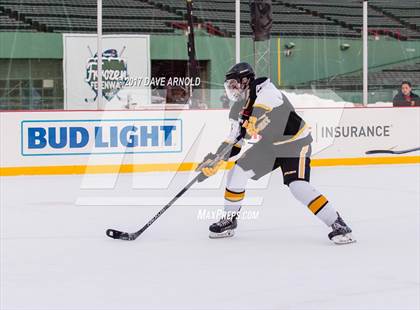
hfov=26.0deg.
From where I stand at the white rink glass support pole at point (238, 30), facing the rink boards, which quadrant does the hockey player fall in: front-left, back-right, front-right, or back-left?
front-left

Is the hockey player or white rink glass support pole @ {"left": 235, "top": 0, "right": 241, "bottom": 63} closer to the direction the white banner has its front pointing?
the hockey player

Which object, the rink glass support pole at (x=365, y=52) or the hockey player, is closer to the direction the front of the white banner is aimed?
the hockey player

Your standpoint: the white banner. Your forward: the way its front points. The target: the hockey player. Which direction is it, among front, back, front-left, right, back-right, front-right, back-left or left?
front

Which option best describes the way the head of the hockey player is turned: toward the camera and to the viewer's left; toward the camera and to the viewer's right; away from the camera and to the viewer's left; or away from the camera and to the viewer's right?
toward the camera and to the viewer's left

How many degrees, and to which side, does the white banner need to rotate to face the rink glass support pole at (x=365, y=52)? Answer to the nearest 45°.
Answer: approximately 90° to its left

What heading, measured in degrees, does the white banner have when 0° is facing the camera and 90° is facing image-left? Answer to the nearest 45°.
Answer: approximately 0°

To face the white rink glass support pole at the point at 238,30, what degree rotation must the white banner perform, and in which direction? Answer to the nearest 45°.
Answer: approximately 90° to its left
